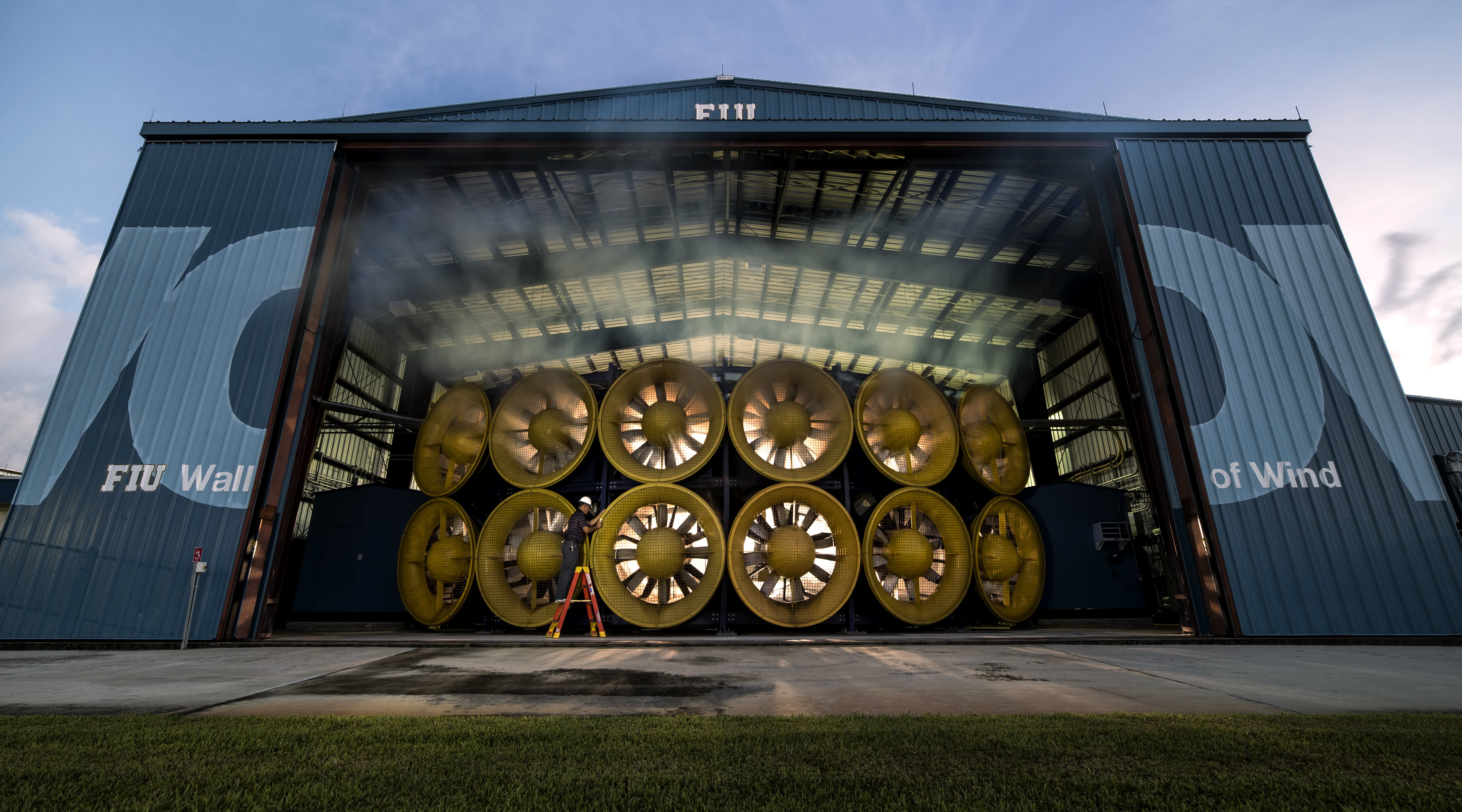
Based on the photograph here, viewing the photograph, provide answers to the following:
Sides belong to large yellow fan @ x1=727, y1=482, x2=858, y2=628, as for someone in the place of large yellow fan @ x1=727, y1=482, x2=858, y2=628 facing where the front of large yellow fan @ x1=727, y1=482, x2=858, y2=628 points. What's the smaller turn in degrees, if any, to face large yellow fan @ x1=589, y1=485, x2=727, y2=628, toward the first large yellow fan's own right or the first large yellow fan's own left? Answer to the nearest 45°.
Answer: approximately 90° to the first large yellow fan's own right

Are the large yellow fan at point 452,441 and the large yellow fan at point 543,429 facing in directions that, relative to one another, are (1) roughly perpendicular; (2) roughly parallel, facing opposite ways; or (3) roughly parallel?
roughly parallel

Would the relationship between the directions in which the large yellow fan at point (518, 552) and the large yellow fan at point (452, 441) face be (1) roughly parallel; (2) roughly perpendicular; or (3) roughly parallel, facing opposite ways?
roughly parallel

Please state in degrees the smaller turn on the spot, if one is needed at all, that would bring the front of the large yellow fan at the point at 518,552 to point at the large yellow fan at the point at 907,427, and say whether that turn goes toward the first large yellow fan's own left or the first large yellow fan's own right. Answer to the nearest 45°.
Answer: approximately 135° to the first large yellow fan's own left

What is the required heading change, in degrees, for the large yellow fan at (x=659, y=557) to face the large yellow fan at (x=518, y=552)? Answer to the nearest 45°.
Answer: approximately 90° to its right

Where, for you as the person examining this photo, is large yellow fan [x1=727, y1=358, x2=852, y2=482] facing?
facing the viewer

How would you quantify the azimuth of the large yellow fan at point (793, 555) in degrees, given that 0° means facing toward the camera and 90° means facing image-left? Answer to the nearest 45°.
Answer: approximately 0°

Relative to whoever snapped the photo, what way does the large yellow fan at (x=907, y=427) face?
facing the viewer and to the right of the viewer

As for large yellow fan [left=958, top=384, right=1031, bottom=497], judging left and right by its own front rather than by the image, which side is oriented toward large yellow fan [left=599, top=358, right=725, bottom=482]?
right

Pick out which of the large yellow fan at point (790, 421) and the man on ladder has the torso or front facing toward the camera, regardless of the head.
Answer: the large yellow fan

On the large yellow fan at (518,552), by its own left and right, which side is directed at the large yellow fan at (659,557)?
left

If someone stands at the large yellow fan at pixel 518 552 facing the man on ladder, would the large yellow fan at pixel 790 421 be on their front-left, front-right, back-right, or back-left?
front-left

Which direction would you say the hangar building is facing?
toward the camera
